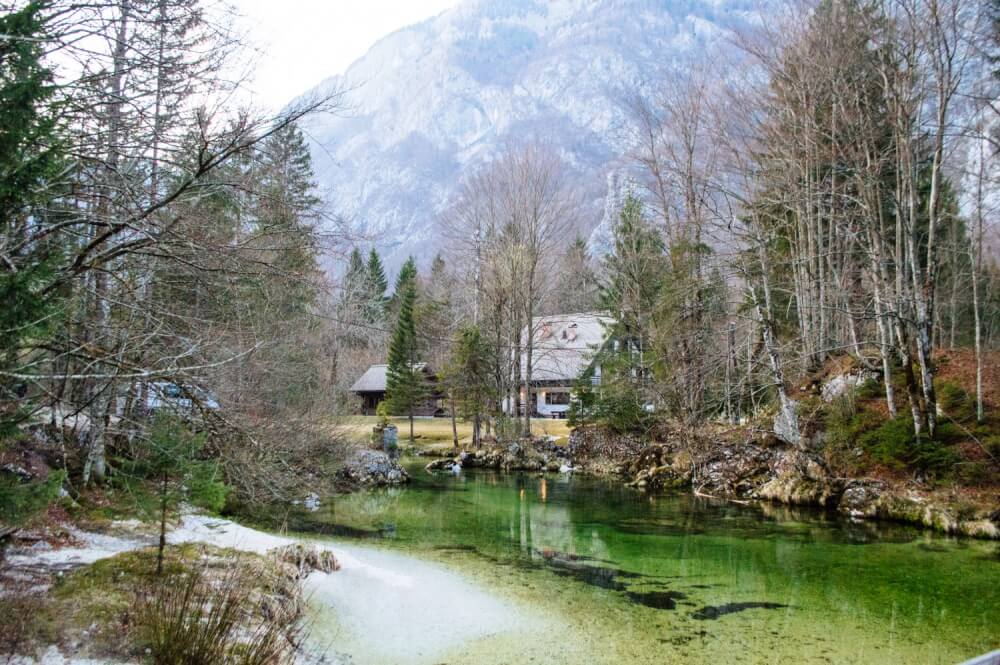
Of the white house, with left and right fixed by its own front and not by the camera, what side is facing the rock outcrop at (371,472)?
front

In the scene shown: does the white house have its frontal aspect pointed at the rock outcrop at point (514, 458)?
yes

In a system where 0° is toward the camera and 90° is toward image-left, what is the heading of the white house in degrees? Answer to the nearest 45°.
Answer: approximately 0°

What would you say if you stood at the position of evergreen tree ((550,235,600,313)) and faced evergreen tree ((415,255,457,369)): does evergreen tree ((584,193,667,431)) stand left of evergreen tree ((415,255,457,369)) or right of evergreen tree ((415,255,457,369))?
left

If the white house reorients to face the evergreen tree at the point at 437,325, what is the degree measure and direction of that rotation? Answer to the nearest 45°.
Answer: approximately 45° to its right

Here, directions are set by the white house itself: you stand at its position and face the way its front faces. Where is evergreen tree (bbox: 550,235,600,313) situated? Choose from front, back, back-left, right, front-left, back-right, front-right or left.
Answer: back

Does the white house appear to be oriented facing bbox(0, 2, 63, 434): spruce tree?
yes

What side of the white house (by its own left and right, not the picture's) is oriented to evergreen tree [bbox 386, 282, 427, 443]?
right

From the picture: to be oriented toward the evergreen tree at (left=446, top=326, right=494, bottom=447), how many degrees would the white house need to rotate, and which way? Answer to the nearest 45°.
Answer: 0° — it already faces it
